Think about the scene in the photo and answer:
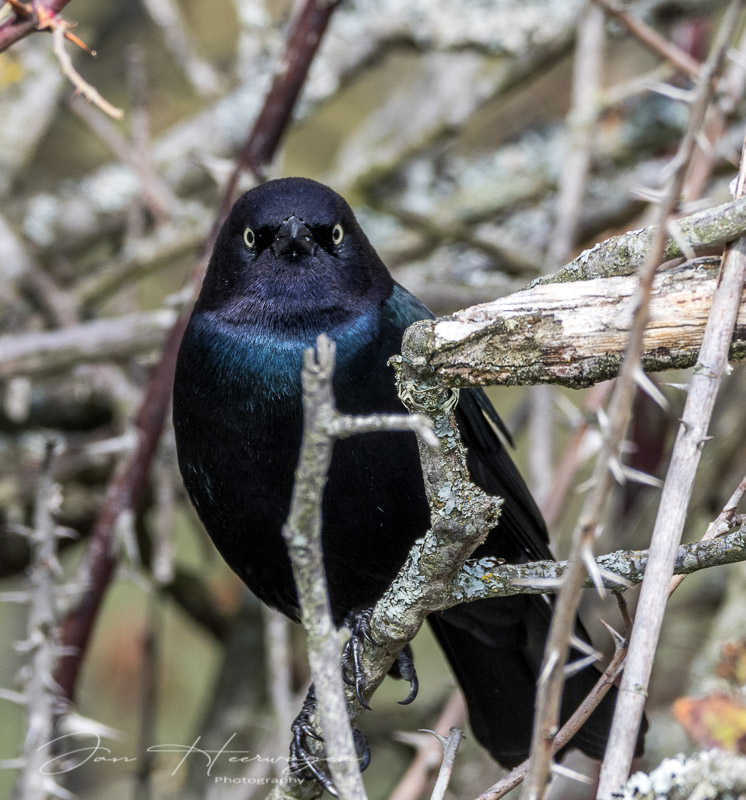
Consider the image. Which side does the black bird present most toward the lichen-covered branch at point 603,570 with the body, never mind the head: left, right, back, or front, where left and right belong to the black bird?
left

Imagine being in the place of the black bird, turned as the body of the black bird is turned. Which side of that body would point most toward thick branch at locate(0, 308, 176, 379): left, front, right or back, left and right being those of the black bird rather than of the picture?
right

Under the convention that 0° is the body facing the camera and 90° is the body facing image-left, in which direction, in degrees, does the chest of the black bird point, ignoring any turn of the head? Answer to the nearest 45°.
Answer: approximately 45°

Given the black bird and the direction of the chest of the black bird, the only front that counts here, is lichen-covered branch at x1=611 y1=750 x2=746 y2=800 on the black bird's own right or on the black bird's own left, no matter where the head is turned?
on the black bird's own left

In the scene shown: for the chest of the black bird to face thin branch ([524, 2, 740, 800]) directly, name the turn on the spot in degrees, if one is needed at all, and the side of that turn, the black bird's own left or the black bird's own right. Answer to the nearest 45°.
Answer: approximately 45° to the black bird's own left
